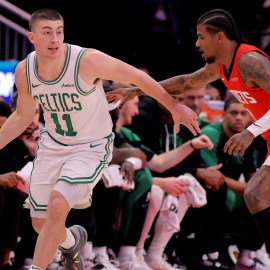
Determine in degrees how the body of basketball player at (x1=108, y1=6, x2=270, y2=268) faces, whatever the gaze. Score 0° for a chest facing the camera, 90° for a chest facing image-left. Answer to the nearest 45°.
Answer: approximately 90°

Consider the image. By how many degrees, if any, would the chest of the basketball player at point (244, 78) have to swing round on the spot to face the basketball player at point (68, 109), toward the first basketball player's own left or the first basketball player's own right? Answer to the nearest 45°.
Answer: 0° — they already face them

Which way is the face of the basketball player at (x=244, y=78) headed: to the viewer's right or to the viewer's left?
to the viewer's left
